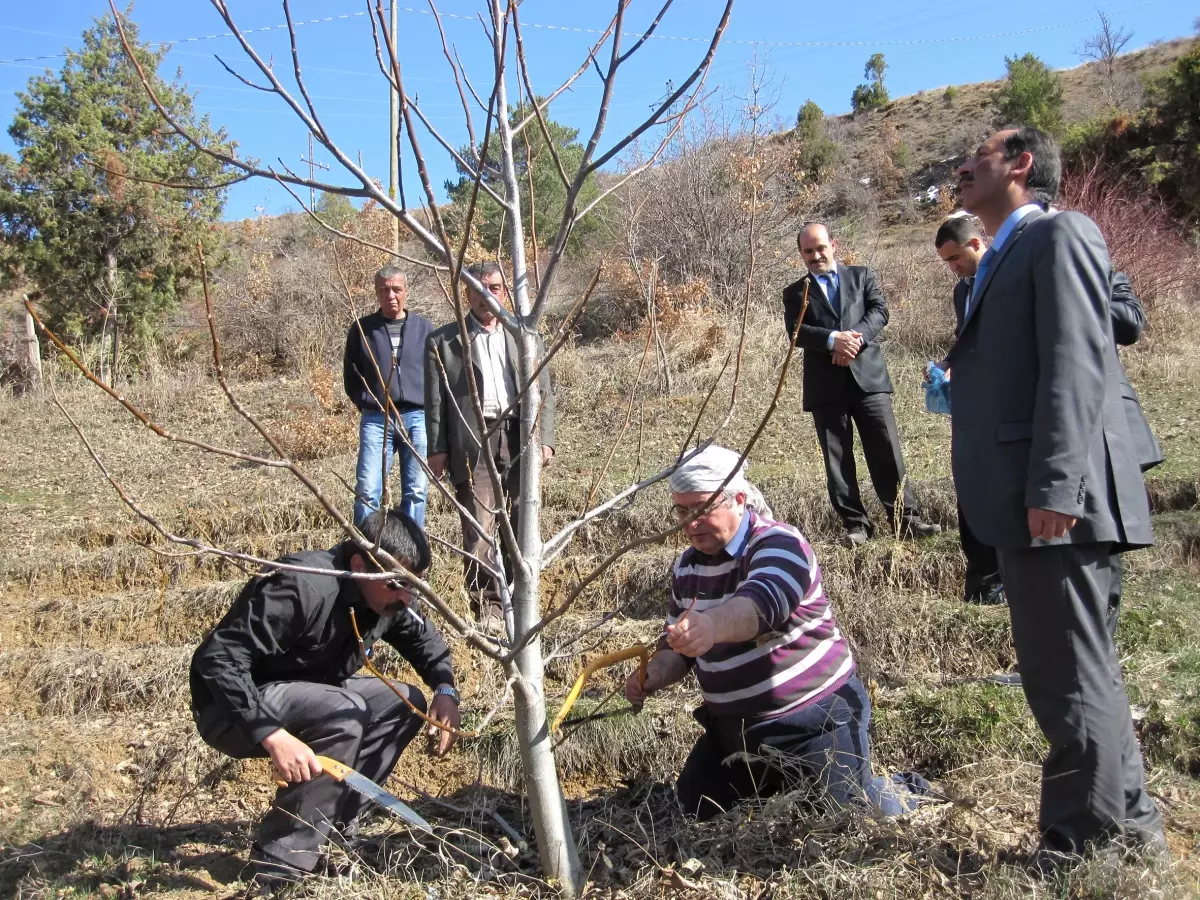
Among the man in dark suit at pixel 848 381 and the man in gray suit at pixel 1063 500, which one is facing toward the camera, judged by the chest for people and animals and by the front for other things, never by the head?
the man in dark suit

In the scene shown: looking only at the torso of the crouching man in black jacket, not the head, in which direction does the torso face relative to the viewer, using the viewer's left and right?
facing the viewer and to the right of the viewer

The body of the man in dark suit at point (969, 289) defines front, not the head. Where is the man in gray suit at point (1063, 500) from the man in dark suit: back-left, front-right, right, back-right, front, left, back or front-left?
front-left

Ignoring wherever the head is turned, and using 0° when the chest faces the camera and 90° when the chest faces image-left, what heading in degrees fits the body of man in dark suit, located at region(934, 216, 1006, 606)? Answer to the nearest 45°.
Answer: approximately 45°

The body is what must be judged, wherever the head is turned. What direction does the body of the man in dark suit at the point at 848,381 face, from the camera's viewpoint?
toward the camera

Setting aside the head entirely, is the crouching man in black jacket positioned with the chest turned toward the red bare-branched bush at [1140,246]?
no

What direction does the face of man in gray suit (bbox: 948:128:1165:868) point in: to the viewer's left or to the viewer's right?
to the viewer's left

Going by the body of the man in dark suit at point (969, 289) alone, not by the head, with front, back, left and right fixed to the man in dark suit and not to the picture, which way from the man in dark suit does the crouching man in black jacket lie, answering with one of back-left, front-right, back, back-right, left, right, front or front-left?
front

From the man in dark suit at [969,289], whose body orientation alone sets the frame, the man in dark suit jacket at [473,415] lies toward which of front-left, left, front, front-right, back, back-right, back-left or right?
front-right

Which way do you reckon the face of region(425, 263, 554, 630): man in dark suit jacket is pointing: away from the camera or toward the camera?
toward the camera

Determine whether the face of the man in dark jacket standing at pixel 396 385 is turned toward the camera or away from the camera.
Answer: toward the camera

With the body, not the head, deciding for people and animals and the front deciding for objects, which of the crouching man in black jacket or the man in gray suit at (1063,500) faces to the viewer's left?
the man in gray suit

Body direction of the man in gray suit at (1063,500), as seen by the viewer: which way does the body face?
to the viewer's left

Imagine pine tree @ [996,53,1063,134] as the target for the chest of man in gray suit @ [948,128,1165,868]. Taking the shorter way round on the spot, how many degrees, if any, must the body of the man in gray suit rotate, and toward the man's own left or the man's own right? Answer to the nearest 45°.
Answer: approximately 90° to the man's own right
